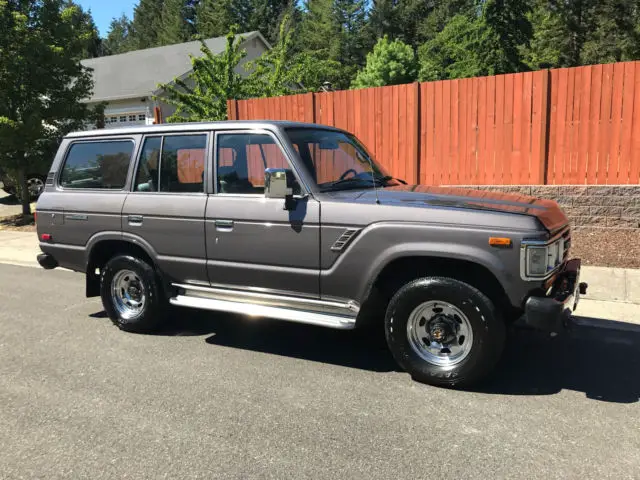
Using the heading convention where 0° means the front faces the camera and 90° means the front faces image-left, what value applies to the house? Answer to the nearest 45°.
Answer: approximately 0°

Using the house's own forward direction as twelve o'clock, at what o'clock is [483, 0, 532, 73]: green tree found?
The green tree is roughly at 9 o'clock from the house.

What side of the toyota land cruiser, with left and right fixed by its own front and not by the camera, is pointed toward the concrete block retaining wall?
left

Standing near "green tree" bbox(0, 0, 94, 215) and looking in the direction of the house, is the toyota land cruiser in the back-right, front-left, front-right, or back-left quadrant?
back-right

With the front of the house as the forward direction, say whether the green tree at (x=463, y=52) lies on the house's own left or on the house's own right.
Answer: on the house's own left

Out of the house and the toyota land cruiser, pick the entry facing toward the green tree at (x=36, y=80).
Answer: the house

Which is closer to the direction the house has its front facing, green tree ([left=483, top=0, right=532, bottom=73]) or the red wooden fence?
the red wooden fence

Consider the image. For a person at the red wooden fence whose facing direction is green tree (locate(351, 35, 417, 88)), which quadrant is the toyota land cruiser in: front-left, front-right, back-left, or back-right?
back-left

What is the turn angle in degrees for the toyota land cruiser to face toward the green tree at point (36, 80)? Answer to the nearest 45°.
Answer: approximately 180°

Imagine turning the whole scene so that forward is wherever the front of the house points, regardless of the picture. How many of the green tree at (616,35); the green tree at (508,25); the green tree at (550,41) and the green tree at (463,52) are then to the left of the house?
4
